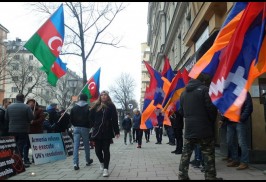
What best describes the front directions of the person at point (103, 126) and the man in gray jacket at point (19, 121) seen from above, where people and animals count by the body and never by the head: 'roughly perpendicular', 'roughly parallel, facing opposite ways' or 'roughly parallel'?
roughly parallel, facing opposite ways

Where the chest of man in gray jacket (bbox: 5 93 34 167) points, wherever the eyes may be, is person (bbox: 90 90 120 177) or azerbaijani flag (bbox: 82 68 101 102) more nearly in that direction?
the azerbaijani flag

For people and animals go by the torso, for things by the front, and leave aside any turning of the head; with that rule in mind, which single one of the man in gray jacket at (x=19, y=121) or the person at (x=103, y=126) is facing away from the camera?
the man in gray jacket

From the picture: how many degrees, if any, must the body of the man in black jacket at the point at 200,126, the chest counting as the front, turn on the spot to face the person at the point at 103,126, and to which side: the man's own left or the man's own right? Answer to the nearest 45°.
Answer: approximately 90° to the man's own left

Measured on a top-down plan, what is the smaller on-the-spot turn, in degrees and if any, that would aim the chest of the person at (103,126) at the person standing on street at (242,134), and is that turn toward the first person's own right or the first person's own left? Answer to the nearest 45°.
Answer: approximately 90° to the first person's own left

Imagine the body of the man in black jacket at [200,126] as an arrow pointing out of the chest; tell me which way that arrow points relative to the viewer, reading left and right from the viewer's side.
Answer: facing away from the viewer and to the right of the viewer

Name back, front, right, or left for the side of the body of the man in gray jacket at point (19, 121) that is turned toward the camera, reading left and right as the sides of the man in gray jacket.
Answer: back

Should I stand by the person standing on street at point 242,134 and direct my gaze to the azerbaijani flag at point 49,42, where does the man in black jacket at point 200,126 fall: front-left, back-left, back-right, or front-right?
front-left

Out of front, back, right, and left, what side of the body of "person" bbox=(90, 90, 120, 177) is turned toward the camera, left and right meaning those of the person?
front
